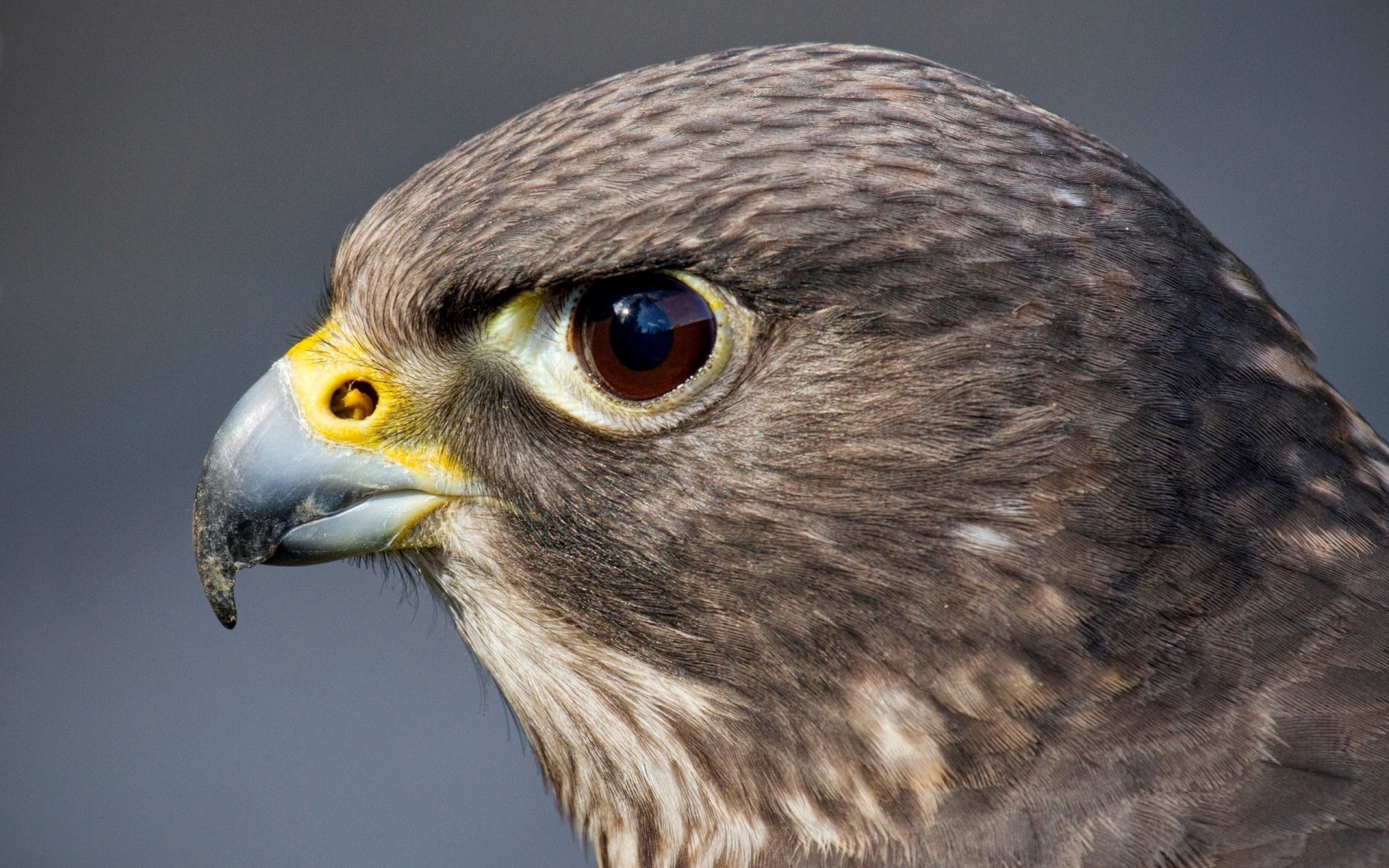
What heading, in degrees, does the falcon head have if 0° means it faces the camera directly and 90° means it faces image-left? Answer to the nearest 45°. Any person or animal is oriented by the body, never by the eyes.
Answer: approximately 90°
